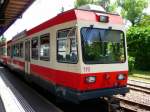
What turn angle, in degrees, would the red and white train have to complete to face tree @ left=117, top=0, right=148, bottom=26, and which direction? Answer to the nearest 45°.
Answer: approximately 135° to its left

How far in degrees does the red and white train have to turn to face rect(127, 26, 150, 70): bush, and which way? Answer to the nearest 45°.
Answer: approximately 90° to its left

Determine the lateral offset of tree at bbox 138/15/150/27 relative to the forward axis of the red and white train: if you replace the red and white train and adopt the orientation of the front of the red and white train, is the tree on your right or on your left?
on your left

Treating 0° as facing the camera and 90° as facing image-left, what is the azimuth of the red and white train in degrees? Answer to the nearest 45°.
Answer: approximately 315°
